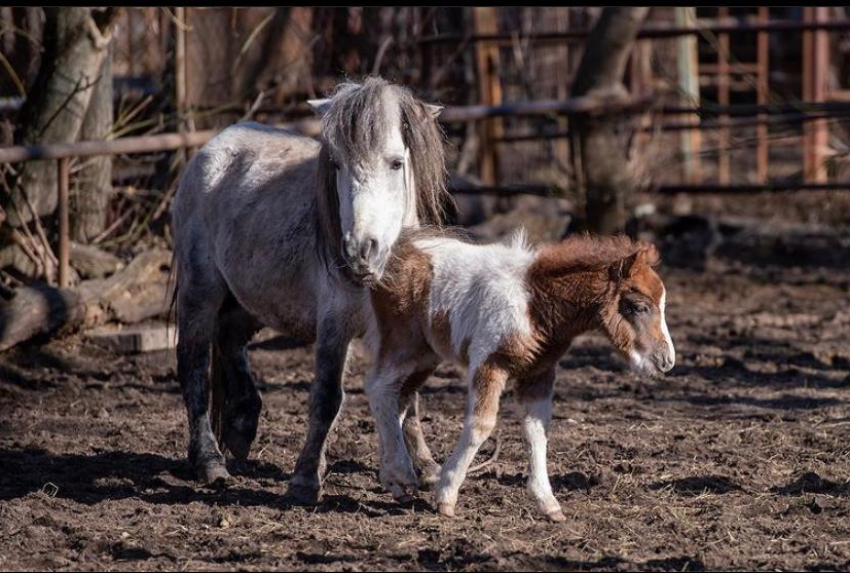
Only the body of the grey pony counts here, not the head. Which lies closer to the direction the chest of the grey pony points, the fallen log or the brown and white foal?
the brown and white foal

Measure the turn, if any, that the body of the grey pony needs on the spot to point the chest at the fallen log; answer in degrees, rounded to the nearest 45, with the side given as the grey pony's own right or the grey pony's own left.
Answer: approximately 180°

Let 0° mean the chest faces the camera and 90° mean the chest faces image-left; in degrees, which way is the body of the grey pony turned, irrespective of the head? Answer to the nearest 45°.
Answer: approximately 315°

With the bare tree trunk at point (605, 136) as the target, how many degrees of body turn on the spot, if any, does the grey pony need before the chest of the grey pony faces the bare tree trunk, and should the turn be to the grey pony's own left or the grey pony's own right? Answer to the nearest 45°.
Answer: approximately 90° to the grey pony's own left

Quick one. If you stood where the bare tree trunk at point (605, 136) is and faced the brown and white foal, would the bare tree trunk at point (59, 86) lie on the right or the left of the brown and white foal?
right

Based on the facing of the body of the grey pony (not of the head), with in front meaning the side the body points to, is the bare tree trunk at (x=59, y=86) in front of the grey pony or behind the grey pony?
behind

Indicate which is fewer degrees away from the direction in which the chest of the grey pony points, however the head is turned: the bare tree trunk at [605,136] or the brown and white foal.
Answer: the brown and white foal

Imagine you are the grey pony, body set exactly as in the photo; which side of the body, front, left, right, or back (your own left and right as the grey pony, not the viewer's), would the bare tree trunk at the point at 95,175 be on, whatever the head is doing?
back

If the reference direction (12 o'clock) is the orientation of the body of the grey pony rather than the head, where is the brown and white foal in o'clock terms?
The brown and white foal is roughly at 12 o'clock from the grey pony.
